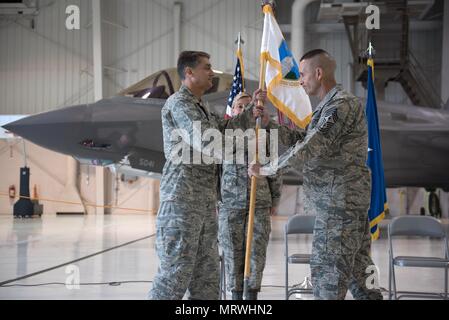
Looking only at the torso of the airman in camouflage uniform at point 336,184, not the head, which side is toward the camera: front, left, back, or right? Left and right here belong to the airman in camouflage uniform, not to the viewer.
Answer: left

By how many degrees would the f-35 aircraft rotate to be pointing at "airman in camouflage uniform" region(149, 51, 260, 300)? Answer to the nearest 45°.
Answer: approximately 90° to its left

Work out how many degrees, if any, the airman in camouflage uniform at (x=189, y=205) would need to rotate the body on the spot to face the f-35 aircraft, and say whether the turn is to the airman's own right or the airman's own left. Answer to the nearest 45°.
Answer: approximately 90° to the airman's own left

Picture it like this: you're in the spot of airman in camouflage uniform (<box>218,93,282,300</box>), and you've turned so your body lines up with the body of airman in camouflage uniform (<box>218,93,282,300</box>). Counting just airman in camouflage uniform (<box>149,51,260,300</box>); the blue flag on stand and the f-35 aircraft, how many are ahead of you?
1

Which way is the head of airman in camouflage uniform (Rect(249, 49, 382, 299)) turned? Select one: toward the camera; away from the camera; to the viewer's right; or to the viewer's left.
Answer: to the viewer's left

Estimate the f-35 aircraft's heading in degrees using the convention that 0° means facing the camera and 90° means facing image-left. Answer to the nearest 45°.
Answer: approximately 90°

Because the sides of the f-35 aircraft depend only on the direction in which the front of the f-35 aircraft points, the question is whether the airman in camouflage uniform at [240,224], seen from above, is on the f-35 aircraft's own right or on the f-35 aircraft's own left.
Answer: on the f-35 aircraft's own left

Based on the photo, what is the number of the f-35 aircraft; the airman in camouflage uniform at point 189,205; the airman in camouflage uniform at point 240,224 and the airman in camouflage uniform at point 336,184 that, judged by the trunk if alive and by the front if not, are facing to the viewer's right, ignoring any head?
1

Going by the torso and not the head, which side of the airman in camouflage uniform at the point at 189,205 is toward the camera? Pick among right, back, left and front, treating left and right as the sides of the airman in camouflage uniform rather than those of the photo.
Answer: right

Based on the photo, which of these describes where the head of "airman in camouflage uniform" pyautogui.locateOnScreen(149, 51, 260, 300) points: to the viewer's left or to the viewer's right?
to the viewer's right
